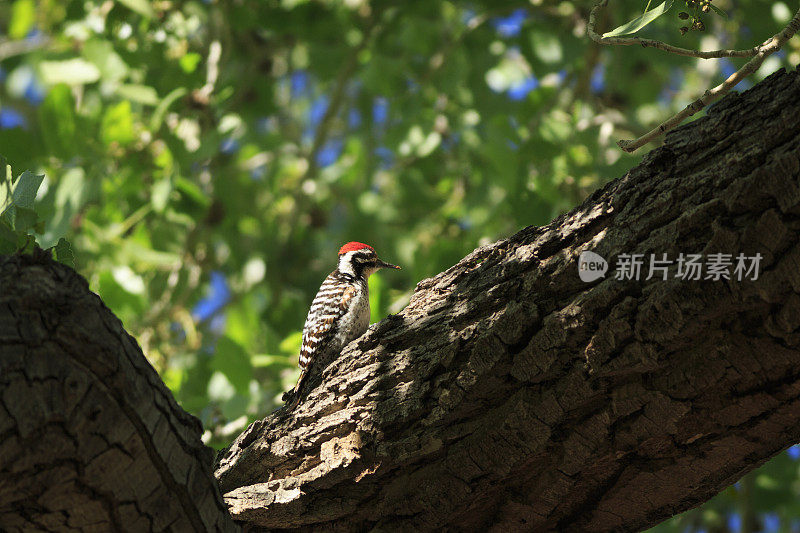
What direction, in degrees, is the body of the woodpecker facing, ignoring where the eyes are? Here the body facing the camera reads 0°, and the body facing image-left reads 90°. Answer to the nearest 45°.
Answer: approximately 270°
